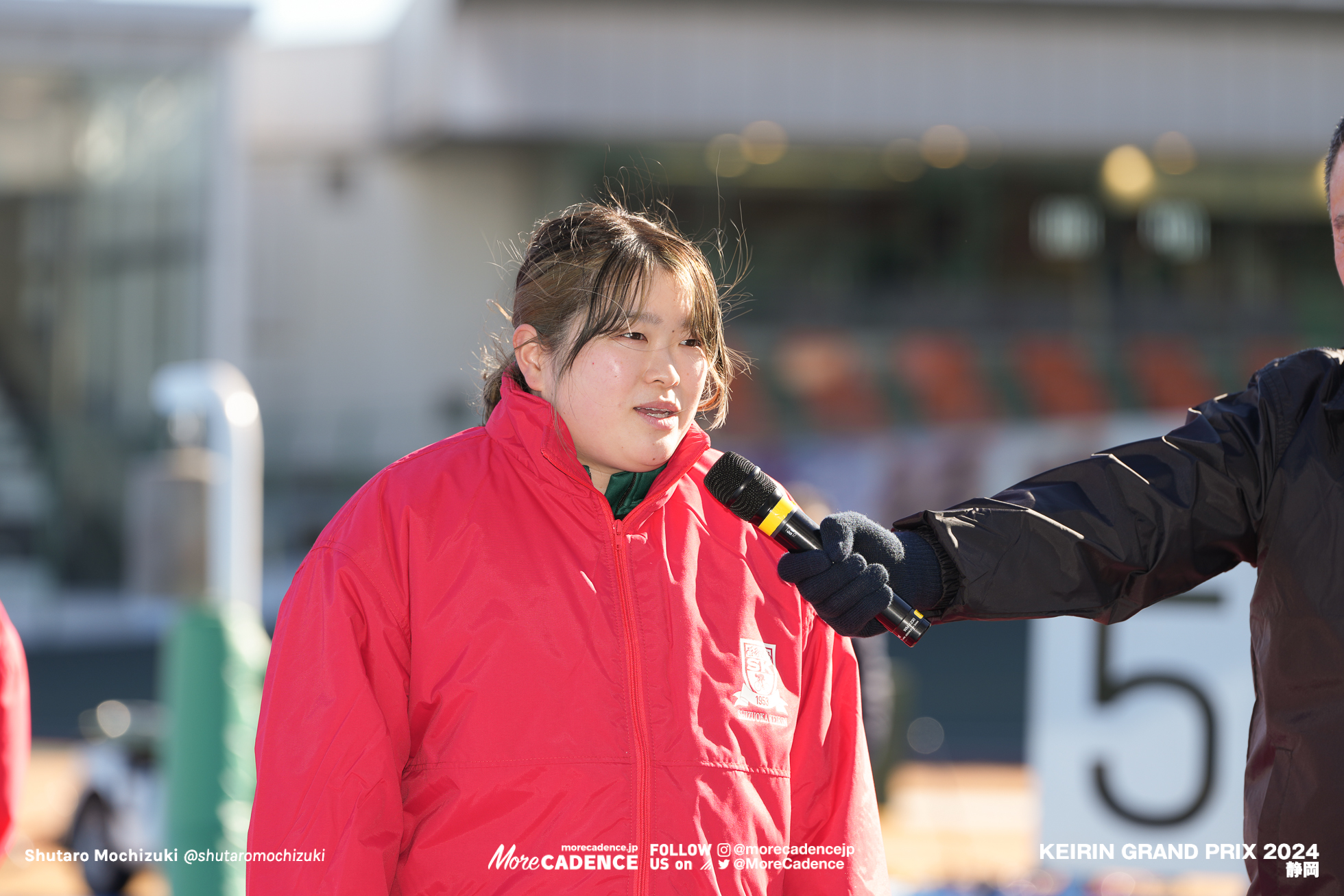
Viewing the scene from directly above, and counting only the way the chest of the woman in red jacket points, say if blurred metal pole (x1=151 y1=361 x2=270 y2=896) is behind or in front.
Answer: behind

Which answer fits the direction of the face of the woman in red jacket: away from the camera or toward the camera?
toward the camera

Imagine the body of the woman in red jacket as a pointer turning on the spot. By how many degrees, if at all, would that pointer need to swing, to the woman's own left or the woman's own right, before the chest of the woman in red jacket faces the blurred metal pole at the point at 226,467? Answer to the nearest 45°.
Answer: approximately 135° to the woman's own left

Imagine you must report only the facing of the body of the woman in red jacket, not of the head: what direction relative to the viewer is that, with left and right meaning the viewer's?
facing the viewer and to the right of the viewer
